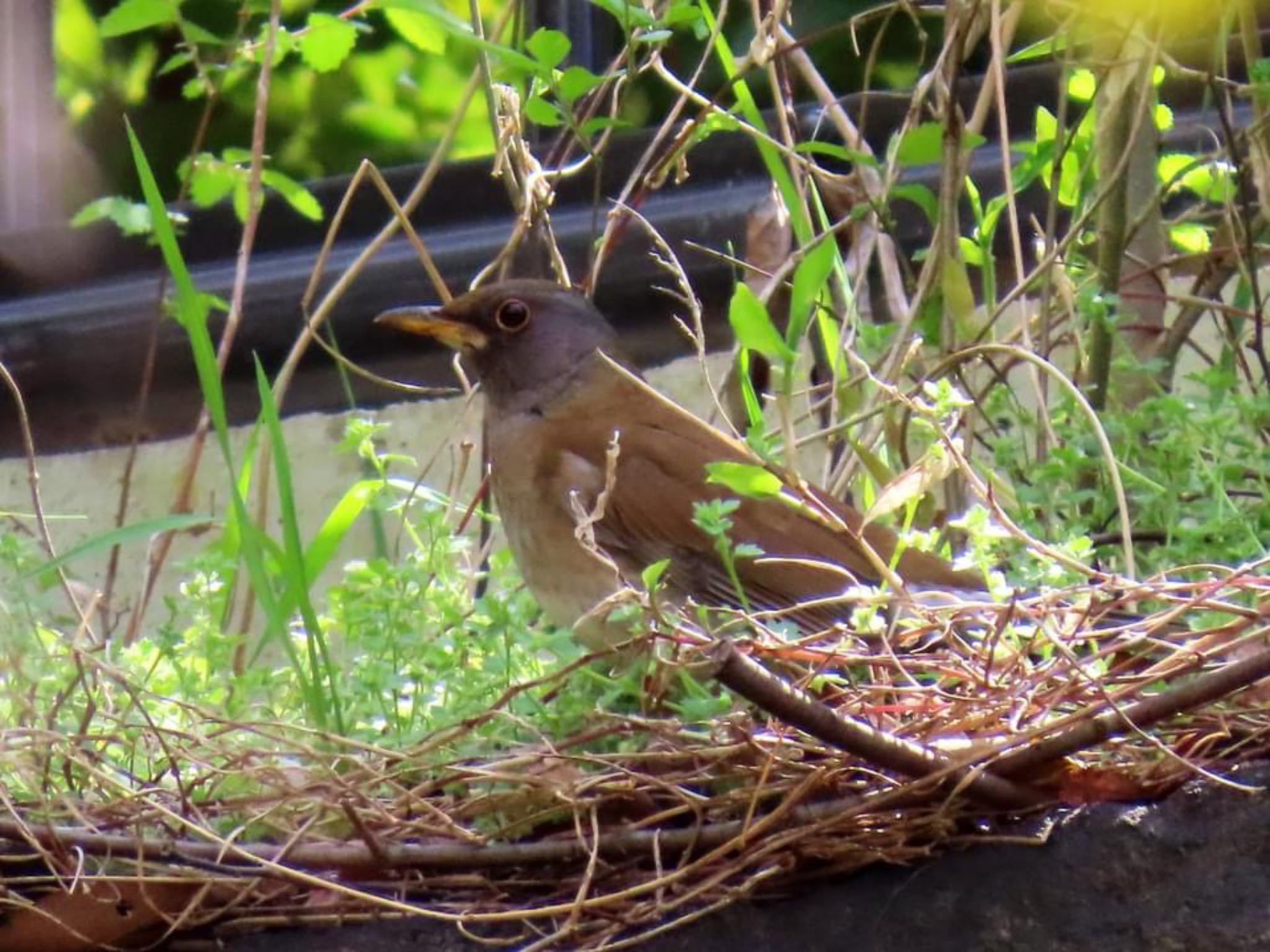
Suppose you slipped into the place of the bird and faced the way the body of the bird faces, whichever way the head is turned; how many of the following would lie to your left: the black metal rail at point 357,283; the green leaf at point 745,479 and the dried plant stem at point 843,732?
2

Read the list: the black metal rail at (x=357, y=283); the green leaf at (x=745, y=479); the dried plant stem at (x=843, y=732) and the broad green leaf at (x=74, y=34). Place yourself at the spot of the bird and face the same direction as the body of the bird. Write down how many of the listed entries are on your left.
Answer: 2

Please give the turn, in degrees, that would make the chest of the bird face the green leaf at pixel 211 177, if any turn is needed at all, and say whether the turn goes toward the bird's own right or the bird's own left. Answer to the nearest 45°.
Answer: approximately 45° to the bird's own right

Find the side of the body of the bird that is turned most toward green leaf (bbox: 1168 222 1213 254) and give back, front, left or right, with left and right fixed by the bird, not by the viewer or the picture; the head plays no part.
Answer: back

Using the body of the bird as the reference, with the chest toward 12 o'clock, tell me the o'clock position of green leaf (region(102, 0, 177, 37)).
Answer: The green leaf is roughly at 1 o'clock from the bird.

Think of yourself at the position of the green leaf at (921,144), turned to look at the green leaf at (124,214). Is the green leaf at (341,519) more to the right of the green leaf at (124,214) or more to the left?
left

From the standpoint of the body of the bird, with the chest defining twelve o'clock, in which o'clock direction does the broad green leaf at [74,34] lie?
The broad green leaf is roughly at 2 o'clock from the bird.

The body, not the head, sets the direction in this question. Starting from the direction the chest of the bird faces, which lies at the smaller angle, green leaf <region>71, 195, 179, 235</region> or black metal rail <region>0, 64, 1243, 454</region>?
the green leaf

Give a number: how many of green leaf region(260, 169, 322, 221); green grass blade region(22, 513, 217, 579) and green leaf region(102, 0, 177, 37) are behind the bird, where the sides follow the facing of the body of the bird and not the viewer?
0

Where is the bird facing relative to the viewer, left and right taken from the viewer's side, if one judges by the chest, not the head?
facing to the left of the viewer

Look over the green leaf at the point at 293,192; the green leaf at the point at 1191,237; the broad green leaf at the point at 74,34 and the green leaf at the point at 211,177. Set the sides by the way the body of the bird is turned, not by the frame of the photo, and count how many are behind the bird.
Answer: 1

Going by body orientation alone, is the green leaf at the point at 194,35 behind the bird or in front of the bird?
in front

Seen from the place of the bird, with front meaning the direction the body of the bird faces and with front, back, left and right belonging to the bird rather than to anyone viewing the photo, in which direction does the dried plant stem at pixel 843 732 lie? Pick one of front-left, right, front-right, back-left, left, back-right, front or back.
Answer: left

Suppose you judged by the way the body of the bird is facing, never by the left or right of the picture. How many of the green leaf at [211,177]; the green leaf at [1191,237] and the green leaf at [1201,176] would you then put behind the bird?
2

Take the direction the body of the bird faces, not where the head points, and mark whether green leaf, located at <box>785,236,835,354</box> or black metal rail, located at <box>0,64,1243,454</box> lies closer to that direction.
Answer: the black metal rail

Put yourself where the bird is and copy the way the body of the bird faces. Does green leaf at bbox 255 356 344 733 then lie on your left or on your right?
on your left
